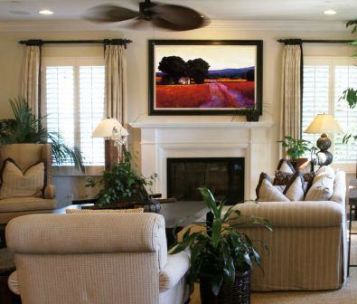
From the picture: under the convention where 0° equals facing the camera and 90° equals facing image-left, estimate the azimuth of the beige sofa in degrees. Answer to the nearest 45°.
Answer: approximately 90°

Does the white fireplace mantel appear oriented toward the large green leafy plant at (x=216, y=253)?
yes

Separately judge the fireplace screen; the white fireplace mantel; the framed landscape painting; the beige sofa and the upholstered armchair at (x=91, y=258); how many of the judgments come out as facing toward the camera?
3

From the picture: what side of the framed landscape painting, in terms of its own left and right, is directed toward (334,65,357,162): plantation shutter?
left

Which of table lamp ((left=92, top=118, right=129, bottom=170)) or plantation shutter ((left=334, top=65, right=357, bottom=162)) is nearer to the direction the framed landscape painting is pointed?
the table lamp

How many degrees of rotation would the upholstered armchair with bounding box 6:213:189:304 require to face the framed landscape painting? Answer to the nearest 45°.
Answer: approximately 45° to its left

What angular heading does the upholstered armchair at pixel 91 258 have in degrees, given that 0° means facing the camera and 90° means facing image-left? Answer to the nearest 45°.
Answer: approximately 225°

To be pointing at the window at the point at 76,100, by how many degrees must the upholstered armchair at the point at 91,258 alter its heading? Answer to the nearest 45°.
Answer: approximately 45° to its left

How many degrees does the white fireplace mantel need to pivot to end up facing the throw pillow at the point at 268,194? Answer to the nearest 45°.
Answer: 0° — it already faces it
